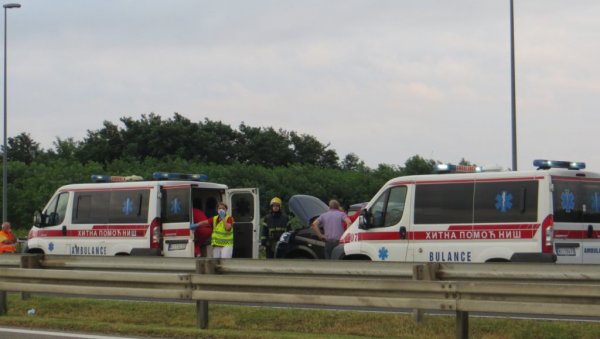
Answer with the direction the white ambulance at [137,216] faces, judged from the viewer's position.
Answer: facing away from the viewer and to the left of the viewer

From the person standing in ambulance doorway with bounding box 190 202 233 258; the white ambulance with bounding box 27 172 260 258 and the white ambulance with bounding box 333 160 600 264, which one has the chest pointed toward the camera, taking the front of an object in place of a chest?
the person standing in ambulance doorway

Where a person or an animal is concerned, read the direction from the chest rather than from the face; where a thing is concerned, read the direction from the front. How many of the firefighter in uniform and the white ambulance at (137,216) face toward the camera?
1

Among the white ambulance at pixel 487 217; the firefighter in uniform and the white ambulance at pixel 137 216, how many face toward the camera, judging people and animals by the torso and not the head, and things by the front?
1

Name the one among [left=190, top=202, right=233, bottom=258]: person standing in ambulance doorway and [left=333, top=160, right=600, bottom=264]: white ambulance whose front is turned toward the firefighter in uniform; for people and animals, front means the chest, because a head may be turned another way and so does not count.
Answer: the white ambulance

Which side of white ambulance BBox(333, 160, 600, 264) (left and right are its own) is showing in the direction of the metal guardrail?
left

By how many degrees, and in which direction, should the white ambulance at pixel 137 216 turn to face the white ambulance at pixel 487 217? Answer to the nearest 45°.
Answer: approximately 180°

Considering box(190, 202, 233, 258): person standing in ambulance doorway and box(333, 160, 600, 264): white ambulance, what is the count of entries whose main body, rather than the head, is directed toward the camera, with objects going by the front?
1

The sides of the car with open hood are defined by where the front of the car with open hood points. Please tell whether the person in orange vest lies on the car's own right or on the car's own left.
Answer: on the car's own right

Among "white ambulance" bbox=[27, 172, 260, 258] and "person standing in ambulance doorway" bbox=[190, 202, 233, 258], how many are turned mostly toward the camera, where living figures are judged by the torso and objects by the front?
1

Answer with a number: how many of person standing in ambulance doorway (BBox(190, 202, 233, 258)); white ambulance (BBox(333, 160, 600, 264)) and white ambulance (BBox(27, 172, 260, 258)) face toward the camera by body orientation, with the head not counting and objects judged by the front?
1

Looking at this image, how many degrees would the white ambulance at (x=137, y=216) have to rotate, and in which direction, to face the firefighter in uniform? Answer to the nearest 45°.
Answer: approximately 135° to its right

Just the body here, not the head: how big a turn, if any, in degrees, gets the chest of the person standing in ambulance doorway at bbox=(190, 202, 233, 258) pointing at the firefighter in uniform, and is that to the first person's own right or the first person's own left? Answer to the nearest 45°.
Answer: approximately 135° to the first person's own left

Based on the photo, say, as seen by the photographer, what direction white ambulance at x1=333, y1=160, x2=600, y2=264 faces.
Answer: facing away from the viewer and to the left of the viewer

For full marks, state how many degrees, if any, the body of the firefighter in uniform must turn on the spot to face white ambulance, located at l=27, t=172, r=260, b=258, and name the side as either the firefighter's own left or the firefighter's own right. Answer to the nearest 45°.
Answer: approximately 90° to the firefighter's own right

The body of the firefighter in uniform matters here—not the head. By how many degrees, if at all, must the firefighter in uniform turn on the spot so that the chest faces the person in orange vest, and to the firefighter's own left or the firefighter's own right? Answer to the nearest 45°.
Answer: approximately 90° to the firefighter's own right

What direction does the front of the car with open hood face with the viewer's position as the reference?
facing the viewer and to the left of the viewer

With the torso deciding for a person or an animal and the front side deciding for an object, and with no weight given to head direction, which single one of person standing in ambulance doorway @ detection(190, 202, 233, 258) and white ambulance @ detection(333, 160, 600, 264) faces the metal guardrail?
the person standing in ambulance doorway
